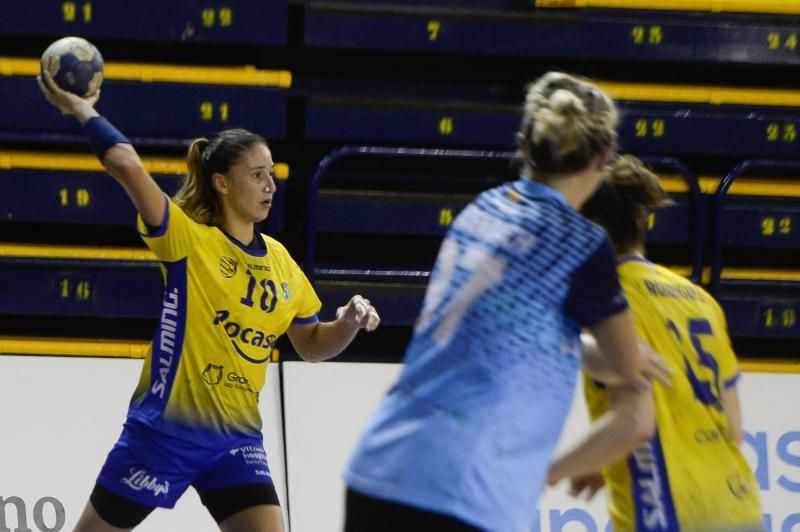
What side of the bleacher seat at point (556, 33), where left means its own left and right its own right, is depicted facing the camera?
front

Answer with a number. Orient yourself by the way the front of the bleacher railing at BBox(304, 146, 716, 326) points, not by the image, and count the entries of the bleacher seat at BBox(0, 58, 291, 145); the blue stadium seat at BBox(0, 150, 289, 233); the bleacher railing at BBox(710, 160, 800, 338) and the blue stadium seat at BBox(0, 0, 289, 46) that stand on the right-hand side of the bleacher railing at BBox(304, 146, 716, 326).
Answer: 3

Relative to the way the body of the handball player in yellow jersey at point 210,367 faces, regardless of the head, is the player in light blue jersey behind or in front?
in front

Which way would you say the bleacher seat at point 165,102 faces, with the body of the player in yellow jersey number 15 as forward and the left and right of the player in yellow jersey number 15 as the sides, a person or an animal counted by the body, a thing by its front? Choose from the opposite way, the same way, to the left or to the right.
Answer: the opposite way

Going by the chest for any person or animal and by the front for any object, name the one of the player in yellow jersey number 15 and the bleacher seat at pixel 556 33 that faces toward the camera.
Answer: the bleacher seat

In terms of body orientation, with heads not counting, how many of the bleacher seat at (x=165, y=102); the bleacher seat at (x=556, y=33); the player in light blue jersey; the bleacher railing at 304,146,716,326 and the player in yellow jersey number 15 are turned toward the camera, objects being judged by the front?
3

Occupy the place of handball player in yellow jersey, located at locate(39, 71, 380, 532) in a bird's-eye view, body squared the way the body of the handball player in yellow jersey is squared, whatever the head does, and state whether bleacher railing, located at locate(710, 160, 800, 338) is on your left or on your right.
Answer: on your left

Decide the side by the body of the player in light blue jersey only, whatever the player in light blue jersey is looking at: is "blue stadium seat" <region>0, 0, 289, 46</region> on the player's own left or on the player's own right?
on the player's own left

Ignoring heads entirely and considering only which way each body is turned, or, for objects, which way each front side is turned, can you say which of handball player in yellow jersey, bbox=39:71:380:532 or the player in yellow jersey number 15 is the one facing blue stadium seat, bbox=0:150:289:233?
the player in yellow jersey number 15

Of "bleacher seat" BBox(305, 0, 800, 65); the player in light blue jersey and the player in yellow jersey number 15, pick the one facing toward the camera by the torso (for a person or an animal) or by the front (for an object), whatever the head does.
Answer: the bleacher seat

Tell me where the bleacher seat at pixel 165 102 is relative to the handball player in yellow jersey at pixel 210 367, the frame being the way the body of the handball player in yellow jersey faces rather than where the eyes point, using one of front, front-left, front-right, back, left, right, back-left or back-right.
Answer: back-left

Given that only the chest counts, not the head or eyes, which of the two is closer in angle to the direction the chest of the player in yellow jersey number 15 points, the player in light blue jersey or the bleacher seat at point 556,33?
the bleacher seat

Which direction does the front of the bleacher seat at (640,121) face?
toward the camera

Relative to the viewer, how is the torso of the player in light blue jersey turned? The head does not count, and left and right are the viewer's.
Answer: facing away from the viewer and to the right of the viewer
